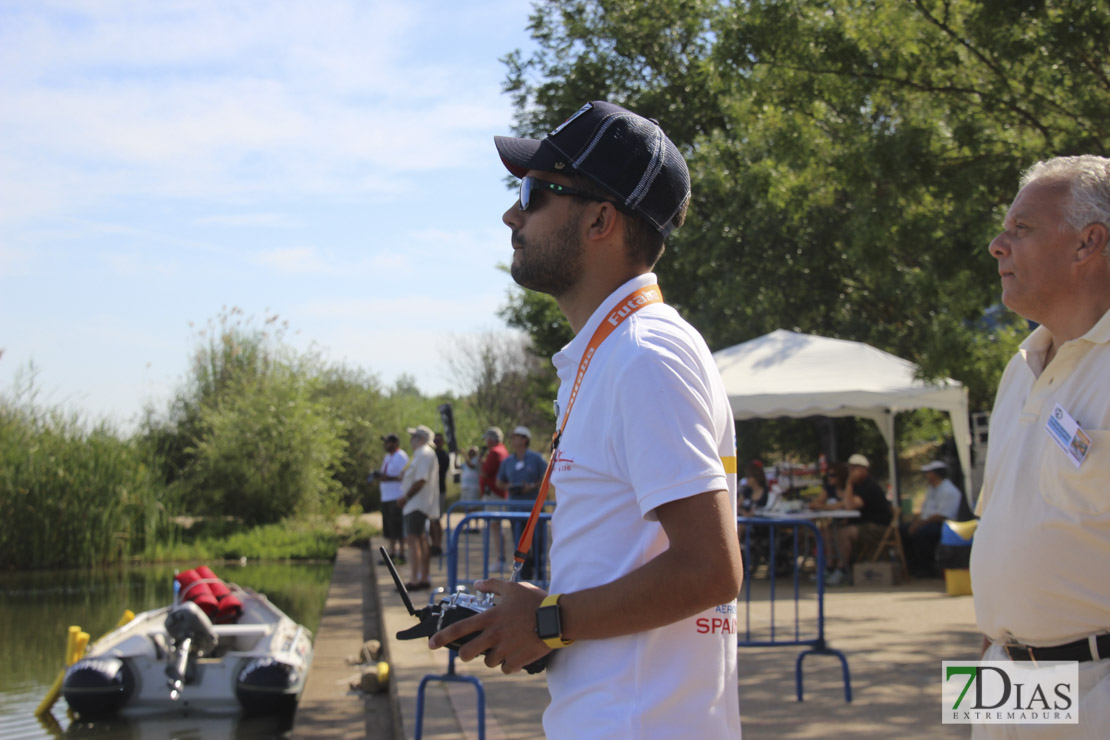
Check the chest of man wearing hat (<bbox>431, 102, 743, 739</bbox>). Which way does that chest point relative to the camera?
to the viewer's left

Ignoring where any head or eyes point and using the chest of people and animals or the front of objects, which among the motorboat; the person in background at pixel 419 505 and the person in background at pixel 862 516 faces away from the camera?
the motorboat

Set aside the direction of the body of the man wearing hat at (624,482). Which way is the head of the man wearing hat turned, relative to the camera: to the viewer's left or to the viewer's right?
to the viewer's left

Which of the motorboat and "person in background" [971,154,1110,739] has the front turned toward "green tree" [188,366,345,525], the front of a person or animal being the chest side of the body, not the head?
the motorboat

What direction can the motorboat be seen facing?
away from the camera

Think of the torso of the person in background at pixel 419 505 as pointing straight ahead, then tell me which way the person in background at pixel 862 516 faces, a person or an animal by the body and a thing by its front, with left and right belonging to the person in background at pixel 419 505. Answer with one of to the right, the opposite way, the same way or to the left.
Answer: the same way

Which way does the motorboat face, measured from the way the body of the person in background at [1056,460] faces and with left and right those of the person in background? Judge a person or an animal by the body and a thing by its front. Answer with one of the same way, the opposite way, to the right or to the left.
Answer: to the right

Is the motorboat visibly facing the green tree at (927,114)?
no

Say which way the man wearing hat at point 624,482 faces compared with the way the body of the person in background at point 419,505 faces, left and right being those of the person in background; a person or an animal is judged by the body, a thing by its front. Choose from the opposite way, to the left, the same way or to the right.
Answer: the same way

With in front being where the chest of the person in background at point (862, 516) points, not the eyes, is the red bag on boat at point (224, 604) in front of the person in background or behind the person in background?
in front

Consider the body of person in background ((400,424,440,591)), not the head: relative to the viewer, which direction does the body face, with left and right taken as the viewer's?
facing to the left of the viewer

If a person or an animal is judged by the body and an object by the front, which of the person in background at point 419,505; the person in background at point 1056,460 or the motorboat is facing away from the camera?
the motorboat

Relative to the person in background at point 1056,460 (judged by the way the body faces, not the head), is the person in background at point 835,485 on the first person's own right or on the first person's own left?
on the first person's own right

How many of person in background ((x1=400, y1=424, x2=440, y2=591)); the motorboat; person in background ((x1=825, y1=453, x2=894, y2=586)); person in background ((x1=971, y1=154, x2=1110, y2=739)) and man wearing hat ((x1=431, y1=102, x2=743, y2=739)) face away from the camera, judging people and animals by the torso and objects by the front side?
1
